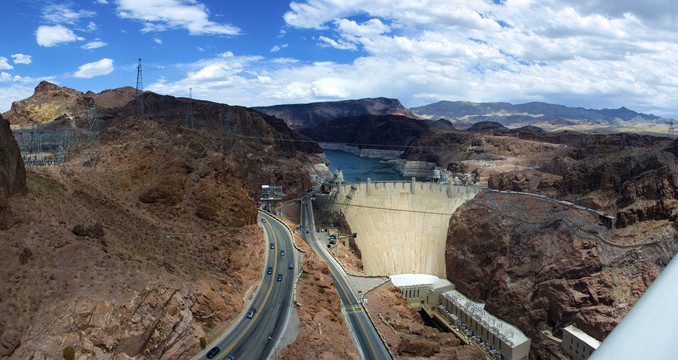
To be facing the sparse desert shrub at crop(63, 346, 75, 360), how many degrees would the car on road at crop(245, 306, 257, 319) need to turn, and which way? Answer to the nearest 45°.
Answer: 0° — it already faces it

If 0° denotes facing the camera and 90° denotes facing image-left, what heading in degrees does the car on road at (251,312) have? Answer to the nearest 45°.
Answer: approximately 45°

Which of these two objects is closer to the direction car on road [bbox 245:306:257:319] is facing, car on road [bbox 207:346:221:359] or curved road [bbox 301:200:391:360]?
the car on road

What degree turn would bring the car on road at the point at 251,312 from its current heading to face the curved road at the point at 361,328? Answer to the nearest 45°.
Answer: approximately 135° to its left

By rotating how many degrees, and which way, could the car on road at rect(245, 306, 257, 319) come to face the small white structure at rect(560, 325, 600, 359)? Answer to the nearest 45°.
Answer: approximately 135° to its left

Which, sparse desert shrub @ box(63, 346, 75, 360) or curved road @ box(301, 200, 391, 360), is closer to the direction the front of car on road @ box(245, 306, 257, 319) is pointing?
the sparse desert shrub
